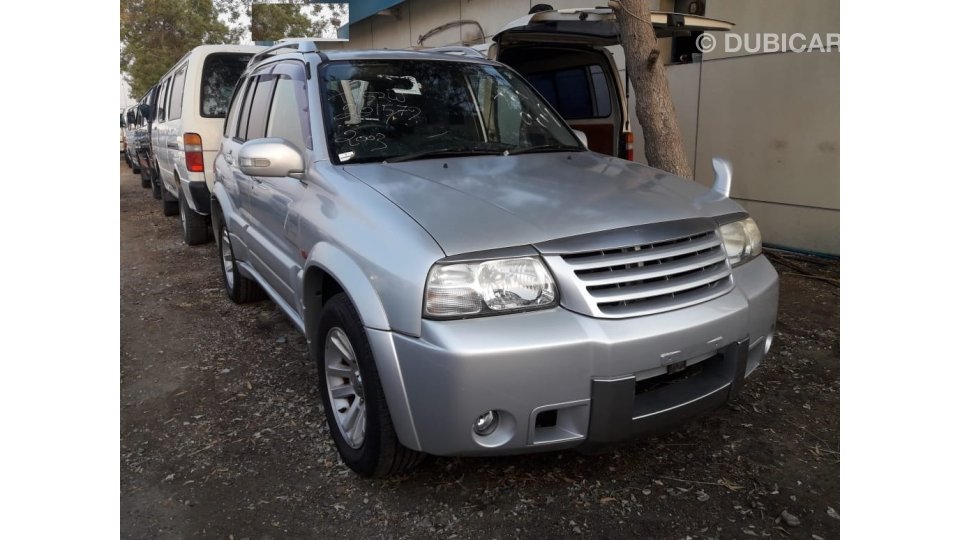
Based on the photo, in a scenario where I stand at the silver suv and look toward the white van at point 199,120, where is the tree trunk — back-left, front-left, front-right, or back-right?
front-right

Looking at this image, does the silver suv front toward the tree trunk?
no

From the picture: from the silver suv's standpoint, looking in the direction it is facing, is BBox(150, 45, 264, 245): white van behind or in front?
behind

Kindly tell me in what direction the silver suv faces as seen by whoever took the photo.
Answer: facing the viewer and to the right of the viewer

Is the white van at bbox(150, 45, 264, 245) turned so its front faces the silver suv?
no

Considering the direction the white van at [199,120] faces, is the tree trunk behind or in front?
behind

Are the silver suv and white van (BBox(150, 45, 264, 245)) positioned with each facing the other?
no

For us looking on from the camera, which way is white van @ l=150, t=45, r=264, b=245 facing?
facing away from the viewer

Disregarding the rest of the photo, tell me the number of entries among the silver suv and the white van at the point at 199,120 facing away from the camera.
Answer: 1

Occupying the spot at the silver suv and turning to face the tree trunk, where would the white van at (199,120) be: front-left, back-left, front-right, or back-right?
front-left

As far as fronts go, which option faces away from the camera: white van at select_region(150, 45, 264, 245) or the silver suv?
the white van
